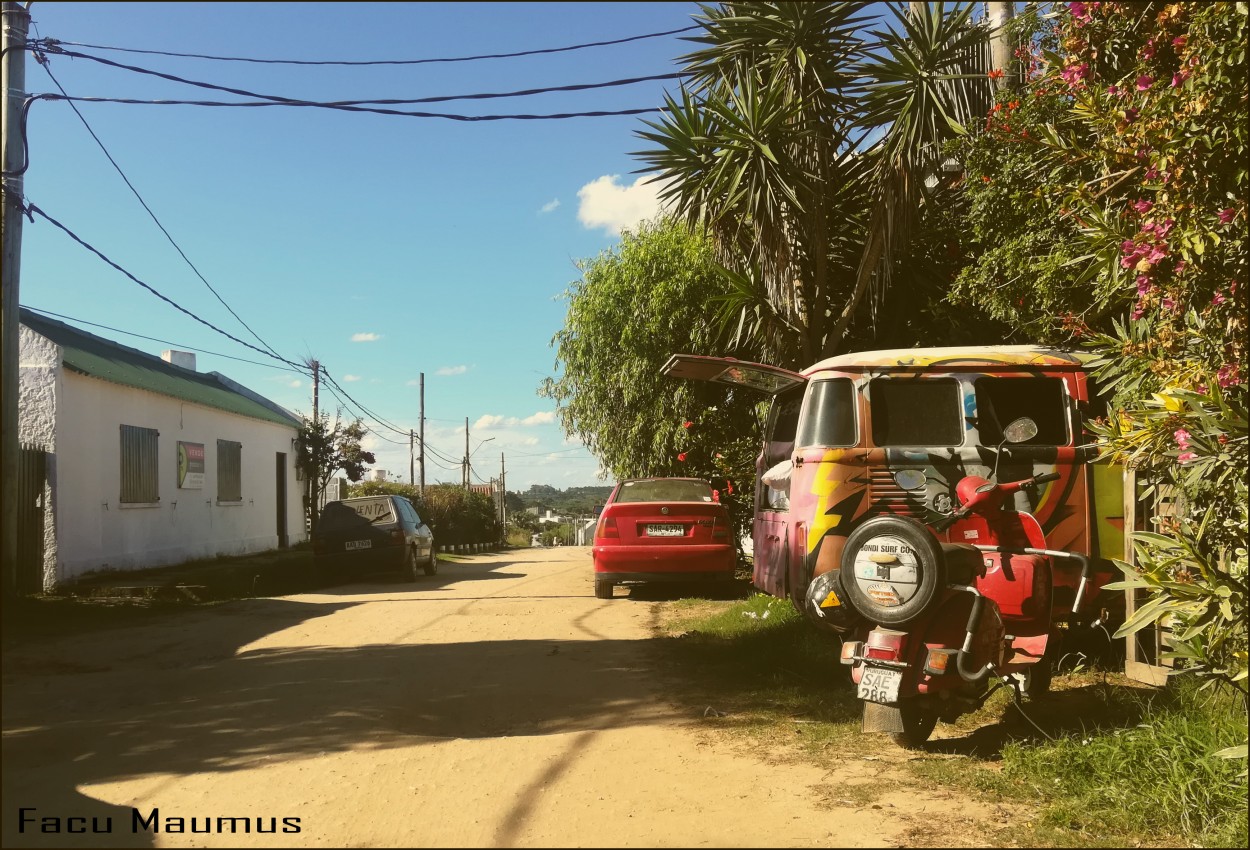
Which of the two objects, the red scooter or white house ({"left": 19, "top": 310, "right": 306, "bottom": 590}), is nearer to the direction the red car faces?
the white house

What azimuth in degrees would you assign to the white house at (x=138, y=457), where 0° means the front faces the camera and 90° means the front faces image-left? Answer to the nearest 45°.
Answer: approximately 315°

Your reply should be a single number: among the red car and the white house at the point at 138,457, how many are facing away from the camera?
1

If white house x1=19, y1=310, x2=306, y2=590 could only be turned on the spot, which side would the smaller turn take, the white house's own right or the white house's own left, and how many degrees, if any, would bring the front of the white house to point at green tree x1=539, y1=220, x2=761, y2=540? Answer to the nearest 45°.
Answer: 0° — it already faces it

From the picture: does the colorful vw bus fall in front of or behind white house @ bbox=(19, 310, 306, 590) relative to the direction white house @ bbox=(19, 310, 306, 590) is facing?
in front

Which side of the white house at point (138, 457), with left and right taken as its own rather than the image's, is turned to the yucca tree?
front

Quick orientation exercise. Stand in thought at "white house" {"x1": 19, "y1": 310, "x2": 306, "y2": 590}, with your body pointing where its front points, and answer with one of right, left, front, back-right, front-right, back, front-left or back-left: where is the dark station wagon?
front

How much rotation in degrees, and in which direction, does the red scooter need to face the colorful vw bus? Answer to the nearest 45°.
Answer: approximately 45° to its left

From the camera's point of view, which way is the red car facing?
away from the camera

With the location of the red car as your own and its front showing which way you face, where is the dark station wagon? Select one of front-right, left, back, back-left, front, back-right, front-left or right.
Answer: front-left

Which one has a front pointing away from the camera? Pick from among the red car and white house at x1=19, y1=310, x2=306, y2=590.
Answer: the red car

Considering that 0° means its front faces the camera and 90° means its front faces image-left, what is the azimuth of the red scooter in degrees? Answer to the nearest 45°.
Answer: approximately 225°

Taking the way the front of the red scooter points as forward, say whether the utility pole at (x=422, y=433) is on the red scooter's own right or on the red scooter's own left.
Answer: on the red scooter's own left

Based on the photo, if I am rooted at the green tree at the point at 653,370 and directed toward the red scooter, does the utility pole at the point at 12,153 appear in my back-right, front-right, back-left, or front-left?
front-right
